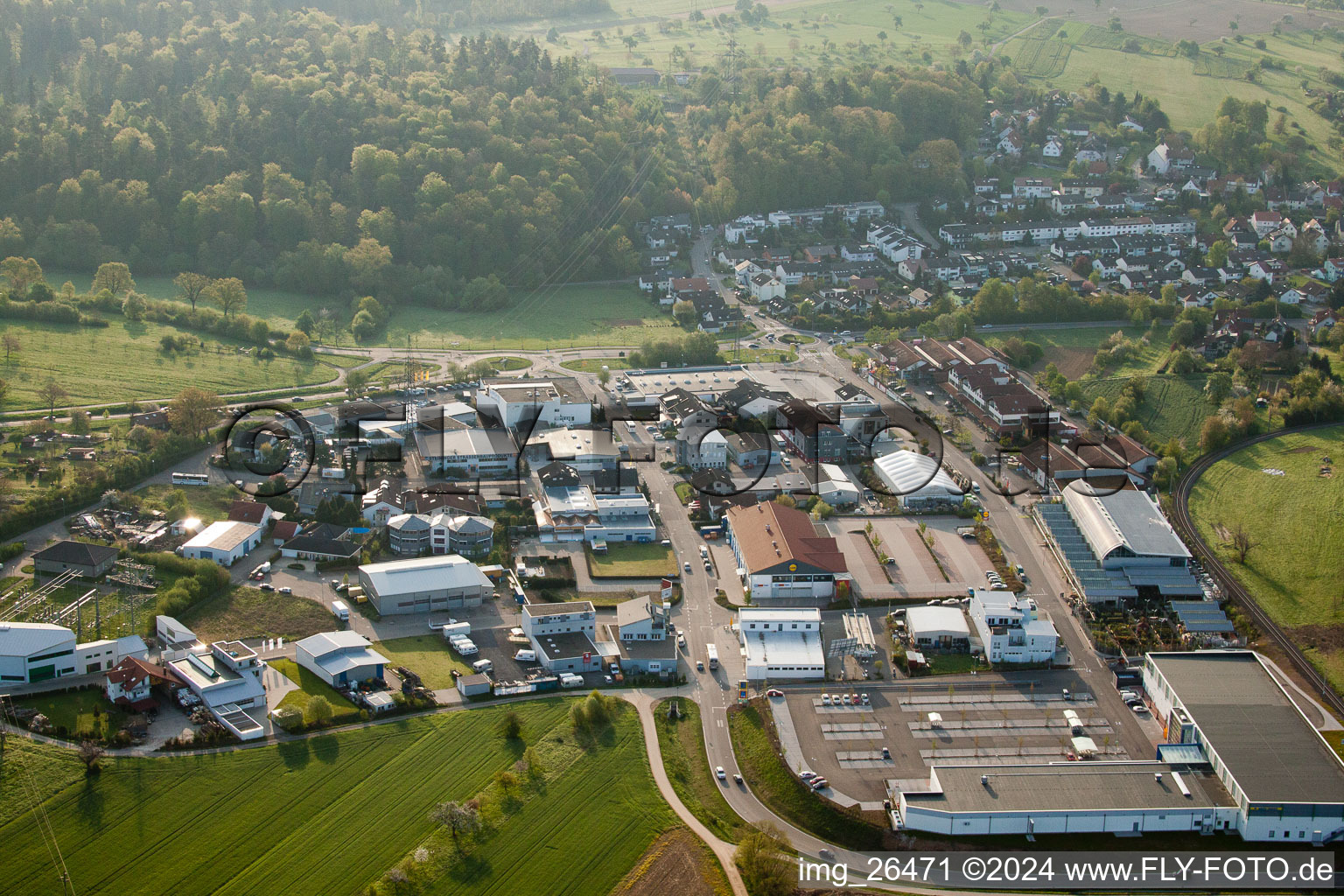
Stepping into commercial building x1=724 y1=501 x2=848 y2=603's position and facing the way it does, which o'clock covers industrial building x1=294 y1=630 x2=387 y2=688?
The industrial building is roughly at 2 o'clock from the commercial building.

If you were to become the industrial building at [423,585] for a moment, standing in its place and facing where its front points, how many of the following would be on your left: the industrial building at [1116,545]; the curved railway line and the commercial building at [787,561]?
3

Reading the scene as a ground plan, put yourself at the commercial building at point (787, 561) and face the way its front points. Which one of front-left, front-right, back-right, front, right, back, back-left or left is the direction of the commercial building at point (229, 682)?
front-right

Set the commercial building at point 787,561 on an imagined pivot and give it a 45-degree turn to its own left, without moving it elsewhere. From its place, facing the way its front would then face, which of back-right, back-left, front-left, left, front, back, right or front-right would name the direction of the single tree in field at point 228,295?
back

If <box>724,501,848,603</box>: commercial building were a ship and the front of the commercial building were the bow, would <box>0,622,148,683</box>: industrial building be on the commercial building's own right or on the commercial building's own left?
on the commercial building's own right

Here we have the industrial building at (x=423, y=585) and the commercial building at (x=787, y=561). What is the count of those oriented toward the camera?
2

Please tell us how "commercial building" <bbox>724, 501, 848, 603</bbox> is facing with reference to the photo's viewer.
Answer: facing the viewer

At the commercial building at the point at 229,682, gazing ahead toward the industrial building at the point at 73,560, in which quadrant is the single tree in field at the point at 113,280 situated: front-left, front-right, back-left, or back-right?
front-right

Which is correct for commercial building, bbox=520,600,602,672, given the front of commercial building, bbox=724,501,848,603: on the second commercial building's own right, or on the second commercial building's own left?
on the second commercial building's own right

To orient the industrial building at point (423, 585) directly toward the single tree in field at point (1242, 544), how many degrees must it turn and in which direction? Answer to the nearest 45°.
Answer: approximately 90° to its left

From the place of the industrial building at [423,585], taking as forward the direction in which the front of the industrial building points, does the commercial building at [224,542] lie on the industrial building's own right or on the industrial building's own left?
on the industrial building's own right

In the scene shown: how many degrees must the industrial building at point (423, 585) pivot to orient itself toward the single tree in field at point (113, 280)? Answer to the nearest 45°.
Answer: approximately 135° to its right

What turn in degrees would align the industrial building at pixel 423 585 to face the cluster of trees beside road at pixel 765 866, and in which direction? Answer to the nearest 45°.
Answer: approximately 45° to its left

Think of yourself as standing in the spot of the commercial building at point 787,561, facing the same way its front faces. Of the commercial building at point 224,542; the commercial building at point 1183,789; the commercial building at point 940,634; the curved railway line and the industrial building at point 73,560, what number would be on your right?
2

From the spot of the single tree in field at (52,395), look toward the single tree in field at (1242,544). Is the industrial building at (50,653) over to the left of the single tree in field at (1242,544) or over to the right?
right

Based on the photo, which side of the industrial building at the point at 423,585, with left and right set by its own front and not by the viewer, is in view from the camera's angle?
front

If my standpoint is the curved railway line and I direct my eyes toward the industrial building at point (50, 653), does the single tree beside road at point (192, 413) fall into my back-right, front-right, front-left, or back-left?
front-right

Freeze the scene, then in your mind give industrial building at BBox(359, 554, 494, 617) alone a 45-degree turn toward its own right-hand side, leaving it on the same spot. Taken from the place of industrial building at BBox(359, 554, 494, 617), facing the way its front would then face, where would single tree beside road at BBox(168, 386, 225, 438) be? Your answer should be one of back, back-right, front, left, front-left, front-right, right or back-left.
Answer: right

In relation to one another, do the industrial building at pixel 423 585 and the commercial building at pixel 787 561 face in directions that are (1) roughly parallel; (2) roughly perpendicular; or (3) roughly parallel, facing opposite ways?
roughly parallel

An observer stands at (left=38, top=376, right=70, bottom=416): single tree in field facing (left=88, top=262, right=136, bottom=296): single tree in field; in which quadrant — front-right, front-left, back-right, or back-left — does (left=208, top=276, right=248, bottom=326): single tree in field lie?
front-right

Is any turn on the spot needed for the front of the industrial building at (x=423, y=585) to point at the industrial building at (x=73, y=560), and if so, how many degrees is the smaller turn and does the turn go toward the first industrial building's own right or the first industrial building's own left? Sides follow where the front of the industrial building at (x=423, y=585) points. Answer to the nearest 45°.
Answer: approximately 90° to the first industrial building's own right
